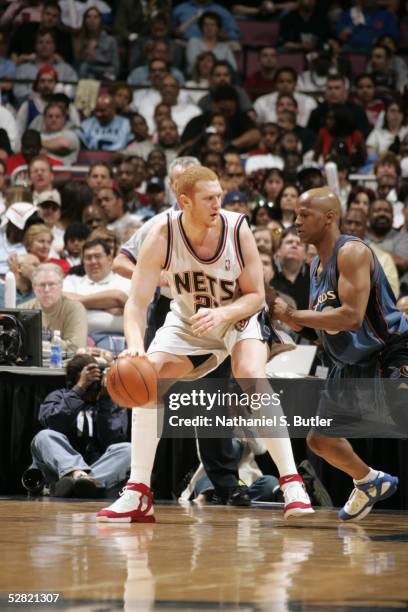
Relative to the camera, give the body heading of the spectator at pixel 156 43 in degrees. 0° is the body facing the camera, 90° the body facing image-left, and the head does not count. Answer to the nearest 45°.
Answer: approximately 0°

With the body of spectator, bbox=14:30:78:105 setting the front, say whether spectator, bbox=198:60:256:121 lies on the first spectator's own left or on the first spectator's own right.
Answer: on the first spectator's own left

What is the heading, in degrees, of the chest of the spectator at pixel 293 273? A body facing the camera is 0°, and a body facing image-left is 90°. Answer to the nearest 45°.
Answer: approximately 0°

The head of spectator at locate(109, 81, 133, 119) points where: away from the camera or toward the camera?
toward the camera

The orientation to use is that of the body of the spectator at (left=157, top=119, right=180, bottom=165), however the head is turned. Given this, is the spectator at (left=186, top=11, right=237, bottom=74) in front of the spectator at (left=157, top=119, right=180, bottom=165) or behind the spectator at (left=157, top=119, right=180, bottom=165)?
behind

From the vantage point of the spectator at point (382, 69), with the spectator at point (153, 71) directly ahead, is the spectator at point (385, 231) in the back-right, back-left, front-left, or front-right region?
front-left

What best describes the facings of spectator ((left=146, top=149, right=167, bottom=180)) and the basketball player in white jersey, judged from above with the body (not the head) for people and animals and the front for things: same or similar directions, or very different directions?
same or similar directions

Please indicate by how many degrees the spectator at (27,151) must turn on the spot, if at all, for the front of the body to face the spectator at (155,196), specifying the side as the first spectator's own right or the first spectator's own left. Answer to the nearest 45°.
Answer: approximately 45° to the first spectator's own left

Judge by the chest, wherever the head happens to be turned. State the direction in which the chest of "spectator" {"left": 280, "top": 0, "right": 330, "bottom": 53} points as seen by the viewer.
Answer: toward the camera

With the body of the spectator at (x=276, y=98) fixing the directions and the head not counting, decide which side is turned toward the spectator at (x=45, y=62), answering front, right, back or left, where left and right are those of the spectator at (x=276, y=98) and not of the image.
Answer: right

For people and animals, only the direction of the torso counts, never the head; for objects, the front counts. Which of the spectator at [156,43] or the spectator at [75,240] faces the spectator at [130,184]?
the spectator at [156,43]

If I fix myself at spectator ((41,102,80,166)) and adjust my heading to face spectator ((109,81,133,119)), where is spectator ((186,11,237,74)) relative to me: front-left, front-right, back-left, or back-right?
front-left

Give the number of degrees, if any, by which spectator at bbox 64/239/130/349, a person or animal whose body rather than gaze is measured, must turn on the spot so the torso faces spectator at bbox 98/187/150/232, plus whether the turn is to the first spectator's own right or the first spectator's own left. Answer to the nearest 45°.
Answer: approximately 180°

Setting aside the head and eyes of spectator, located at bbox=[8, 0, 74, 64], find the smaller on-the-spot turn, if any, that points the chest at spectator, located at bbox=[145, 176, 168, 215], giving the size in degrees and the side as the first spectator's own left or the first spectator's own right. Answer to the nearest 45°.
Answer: approximately 45° to the first spectator's own left

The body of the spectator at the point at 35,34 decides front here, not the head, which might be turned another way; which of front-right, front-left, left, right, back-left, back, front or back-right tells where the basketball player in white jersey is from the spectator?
front

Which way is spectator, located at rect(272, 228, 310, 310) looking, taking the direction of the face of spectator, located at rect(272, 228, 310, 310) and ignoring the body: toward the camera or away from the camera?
toward the camera

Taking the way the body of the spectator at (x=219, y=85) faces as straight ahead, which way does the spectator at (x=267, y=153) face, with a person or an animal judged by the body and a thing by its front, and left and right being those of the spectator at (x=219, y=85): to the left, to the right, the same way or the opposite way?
the same way

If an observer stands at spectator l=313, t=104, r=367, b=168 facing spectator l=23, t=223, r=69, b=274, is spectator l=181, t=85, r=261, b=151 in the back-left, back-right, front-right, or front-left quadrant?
front-right

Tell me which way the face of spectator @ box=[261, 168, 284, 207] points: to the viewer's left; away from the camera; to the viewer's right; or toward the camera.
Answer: toward the camera

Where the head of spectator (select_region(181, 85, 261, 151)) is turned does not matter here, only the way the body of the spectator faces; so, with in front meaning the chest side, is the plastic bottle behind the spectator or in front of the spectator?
in front

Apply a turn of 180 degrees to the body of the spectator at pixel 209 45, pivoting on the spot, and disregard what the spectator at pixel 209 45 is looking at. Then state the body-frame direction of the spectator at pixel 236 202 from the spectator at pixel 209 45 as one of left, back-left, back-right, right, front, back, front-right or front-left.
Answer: back

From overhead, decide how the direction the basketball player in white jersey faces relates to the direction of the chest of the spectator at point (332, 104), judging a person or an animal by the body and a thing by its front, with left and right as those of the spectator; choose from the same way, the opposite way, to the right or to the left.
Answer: the same way
